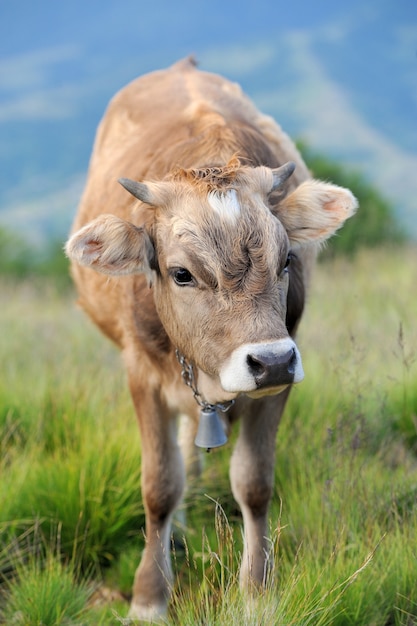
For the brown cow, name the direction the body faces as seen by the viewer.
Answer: toward the camera
